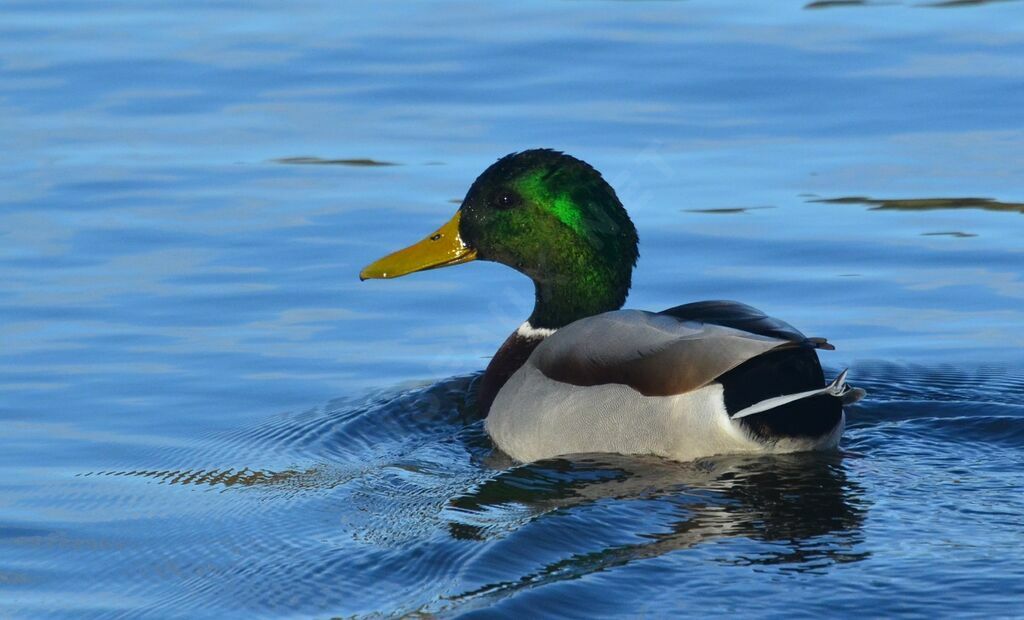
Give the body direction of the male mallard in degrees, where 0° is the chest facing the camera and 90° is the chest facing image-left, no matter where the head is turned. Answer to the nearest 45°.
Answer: approximately 90°
